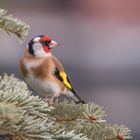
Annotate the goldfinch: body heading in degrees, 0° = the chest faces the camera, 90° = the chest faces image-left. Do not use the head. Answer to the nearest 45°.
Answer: approximately 45°

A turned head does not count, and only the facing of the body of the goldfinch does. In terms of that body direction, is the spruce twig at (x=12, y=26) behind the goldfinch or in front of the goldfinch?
in front
